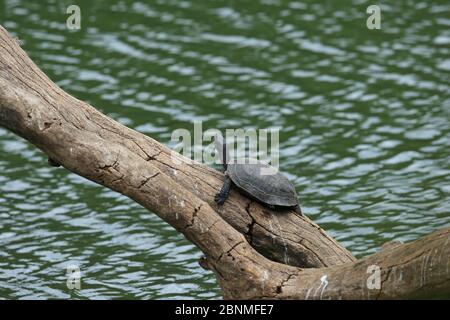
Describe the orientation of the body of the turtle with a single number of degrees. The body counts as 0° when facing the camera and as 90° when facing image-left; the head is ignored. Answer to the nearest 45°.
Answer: approximately 90°
